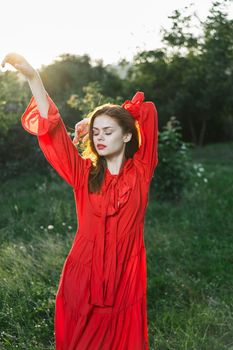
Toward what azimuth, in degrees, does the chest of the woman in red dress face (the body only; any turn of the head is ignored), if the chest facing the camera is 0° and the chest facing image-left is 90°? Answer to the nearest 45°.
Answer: approximately 0°

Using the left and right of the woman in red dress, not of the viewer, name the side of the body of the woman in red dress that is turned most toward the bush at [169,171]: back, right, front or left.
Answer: back
